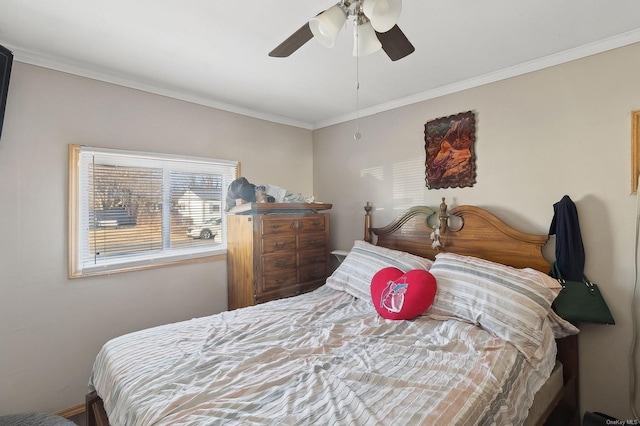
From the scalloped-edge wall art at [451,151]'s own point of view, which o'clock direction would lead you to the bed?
The bed is roughly at 11 o'clock from the scalloped-edge wall art.

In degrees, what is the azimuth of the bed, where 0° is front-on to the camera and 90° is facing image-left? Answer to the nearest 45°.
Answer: approximately 45°

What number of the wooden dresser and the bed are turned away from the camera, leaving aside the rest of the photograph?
0

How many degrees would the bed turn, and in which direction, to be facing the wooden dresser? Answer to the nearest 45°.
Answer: approximately 90° to its right

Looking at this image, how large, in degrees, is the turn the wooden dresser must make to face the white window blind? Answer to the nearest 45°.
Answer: approximately 135° to its right

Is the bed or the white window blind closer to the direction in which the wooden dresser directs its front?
the bed

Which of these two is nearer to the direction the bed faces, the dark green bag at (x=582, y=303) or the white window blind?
the white window blind

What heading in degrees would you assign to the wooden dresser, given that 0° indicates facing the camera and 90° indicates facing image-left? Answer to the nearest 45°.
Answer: approximately 315°
